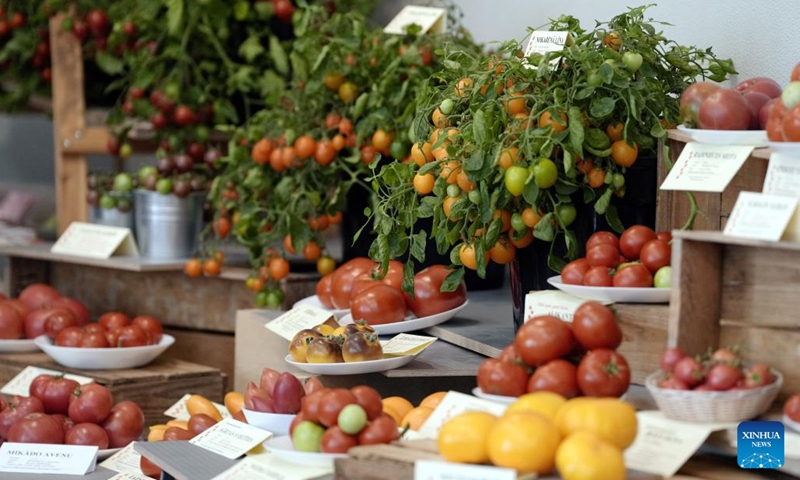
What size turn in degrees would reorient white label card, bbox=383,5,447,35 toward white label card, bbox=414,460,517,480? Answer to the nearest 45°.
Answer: approximately 45° to its left

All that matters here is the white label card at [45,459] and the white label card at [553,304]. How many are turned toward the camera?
2

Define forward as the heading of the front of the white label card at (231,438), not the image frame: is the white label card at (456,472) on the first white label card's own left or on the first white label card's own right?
on the first white label card's own left

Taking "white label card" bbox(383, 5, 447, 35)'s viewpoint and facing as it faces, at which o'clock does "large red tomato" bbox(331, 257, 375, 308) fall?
The large red tomato is roughly at 11 o'clock from the white label card.

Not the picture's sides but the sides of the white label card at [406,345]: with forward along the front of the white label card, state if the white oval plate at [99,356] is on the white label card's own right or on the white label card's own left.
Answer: on the white label card's own right

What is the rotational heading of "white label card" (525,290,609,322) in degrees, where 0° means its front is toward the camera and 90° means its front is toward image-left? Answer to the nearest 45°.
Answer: approximately 0°

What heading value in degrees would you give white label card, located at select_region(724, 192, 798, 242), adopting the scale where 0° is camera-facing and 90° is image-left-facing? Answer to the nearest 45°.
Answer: approximately 45°

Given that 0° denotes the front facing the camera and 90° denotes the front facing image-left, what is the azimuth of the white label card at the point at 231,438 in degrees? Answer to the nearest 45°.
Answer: approximately 45°

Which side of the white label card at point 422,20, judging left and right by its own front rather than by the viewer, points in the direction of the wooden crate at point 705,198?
left

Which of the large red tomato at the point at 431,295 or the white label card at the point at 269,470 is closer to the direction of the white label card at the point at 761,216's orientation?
the white label card

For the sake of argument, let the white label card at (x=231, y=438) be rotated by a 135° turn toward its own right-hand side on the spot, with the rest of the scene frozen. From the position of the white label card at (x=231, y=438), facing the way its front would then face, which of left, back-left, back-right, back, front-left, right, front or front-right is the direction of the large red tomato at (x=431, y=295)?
front-right
